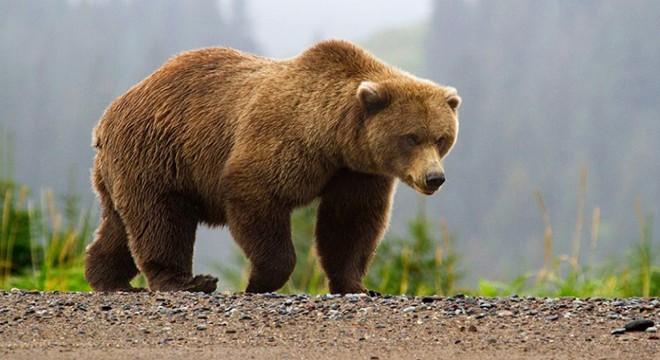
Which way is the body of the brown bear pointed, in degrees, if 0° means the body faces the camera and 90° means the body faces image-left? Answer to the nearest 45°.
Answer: approximately 315°

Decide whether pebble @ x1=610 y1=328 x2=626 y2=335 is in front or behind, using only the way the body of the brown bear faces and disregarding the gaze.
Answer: in front

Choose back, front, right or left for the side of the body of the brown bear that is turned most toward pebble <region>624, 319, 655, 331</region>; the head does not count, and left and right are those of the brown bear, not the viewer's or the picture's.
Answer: front
